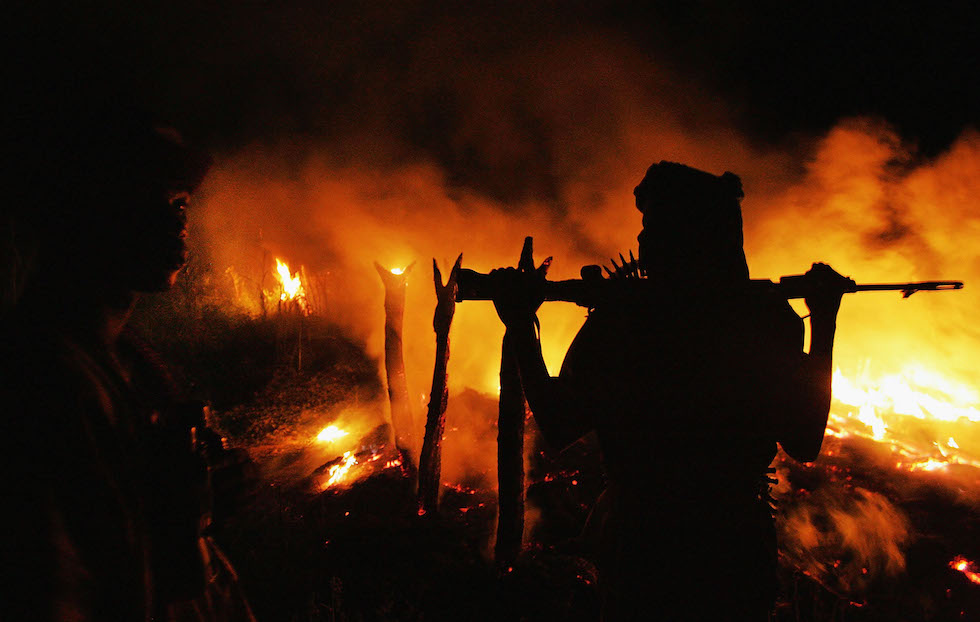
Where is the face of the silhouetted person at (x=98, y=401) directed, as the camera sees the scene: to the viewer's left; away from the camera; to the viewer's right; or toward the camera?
to the viewer's right

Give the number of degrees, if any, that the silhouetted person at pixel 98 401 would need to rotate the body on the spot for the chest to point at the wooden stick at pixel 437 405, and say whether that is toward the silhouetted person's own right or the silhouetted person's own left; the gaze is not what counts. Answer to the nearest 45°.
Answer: approximately 45° to the silhouetted person's own left

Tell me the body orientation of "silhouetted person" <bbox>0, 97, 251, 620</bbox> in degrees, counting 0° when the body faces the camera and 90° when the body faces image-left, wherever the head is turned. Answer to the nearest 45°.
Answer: approximately 270°

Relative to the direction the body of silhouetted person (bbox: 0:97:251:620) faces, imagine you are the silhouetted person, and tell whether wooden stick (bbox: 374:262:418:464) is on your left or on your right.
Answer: on your left

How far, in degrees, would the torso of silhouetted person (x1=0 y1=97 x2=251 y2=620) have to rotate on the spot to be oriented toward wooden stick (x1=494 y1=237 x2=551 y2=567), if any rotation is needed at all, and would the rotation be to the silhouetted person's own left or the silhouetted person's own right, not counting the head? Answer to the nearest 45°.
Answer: approximately 45° to the silhouetted person's own left
